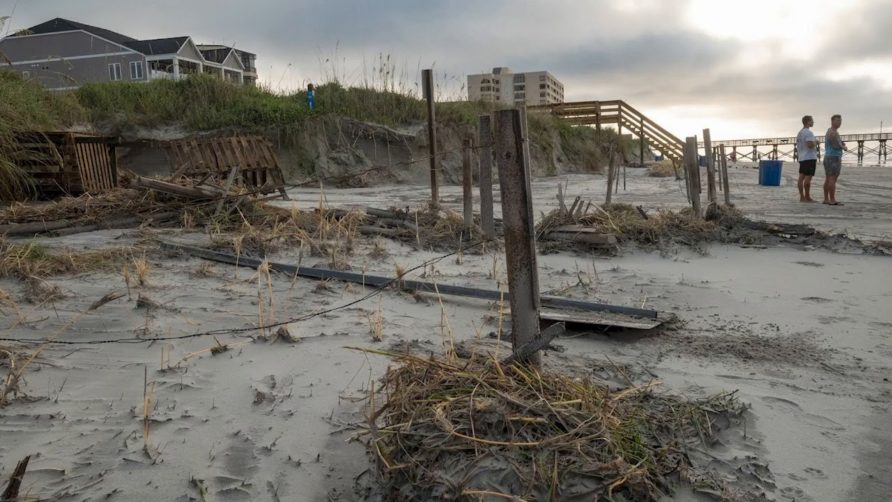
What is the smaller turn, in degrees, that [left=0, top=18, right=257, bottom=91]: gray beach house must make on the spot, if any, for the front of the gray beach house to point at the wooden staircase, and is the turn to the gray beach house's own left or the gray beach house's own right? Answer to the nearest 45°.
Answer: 0° — it already faces it

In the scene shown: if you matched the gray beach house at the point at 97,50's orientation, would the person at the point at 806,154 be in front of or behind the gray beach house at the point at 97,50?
in front

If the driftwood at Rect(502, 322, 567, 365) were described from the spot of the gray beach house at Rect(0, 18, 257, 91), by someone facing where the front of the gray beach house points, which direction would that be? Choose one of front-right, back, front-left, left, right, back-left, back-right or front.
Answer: front-right

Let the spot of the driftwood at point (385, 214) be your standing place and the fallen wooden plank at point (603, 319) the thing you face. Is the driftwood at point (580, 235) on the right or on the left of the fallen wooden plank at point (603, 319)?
left

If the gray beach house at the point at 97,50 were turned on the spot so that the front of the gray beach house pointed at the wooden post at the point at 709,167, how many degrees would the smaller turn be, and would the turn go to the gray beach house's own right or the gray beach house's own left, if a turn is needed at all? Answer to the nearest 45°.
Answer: approximately 45° to the gray beach house's own right

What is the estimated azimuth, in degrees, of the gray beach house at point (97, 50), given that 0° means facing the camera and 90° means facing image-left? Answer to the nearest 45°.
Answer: approximately 315°

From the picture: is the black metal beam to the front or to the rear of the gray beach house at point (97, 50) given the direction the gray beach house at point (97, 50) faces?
to the front

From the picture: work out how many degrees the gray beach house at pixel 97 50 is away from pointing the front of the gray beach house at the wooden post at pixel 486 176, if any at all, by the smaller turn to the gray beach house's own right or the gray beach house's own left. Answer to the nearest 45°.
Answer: approximately 45° to the gray beach house's own right

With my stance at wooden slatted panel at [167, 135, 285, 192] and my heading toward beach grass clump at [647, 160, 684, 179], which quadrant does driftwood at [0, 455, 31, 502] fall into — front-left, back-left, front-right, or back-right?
back-right

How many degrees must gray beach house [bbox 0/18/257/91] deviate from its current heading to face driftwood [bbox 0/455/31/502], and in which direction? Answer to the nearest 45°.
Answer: approximately 45° to its right

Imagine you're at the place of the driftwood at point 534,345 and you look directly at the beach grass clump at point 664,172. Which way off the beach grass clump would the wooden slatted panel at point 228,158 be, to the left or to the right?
left

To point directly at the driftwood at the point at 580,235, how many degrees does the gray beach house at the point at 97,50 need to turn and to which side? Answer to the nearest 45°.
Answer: approximately 45° to its right

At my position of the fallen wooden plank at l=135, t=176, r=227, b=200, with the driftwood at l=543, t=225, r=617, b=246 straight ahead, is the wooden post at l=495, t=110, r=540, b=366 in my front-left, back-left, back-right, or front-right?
front-right

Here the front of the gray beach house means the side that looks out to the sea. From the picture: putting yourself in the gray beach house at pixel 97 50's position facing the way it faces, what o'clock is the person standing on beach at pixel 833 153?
The person standing on beach is roughly at 1 o'clock from the gray beach house.
